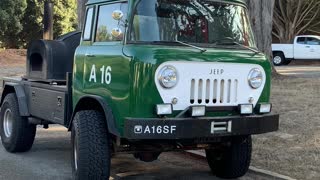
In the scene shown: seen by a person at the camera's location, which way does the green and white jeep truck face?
facing the viewer and to the right of the viewer

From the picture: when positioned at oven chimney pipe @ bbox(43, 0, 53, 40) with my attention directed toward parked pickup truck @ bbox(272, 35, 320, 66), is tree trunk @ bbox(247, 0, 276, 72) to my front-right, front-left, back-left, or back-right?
front-right

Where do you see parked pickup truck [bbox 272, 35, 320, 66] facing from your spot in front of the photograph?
facing to the right of the viewer

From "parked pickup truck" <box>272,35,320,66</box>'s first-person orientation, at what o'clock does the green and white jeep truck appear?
The green and white jeep truck is roughly at 3 o'clock from the parked pickup truck.

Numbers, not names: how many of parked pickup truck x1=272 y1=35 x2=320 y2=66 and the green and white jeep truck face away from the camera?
0
